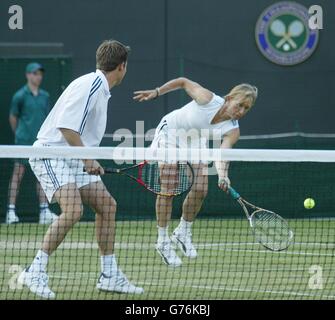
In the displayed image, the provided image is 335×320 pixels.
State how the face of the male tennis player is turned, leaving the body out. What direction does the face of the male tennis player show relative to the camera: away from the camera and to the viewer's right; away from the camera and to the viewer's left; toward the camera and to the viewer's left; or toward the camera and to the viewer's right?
away from the camera and to the viewer's right

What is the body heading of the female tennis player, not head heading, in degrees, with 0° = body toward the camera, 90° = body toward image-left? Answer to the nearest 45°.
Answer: approximately 315°

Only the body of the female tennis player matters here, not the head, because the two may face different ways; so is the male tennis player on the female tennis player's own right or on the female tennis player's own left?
on the female tennis player's own right

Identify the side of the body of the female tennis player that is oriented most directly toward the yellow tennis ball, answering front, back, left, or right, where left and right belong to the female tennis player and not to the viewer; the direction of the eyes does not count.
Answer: left

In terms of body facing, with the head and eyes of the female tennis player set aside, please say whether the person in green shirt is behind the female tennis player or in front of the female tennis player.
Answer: behind
